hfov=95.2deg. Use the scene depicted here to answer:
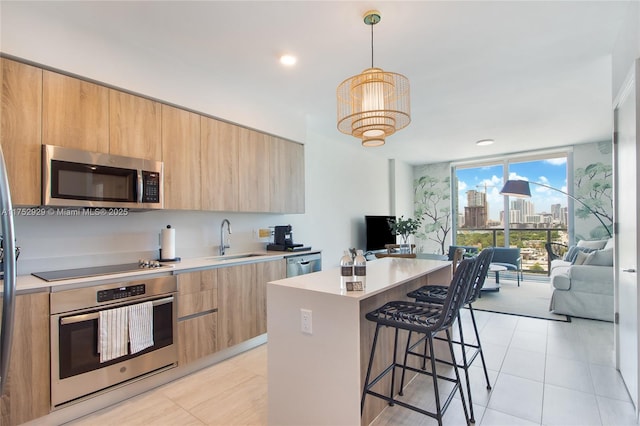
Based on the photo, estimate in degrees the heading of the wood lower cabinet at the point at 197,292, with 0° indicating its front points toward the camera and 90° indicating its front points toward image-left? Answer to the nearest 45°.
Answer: approximately 315°

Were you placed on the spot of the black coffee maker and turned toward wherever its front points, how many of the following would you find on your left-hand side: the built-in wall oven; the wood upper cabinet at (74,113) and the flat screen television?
1

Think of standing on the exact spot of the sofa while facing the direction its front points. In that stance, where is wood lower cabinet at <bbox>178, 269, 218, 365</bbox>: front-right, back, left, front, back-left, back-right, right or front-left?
front-left

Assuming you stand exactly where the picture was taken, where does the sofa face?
facing to the left of the viewer

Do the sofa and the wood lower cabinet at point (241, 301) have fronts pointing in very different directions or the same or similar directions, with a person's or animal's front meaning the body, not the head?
very different directions

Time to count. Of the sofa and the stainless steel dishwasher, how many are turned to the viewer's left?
1

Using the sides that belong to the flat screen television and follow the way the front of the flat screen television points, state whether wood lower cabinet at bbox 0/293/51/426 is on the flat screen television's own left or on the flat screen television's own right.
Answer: on the flat screen television's own right

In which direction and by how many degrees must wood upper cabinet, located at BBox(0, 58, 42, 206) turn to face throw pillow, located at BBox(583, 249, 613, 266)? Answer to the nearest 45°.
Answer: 0° — it already faces it

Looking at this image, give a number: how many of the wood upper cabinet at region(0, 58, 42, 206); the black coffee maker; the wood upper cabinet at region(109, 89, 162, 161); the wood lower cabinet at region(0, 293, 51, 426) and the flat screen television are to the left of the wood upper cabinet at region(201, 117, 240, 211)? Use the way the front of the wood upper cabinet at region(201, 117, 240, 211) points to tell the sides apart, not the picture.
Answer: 2

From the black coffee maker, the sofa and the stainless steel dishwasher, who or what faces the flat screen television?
the sofa

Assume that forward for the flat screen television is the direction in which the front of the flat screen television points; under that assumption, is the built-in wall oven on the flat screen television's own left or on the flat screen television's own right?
on the flat screen television's own right

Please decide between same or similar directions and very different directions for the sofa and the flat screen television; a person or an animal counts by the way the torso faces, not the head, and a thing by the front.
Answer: very different directions
